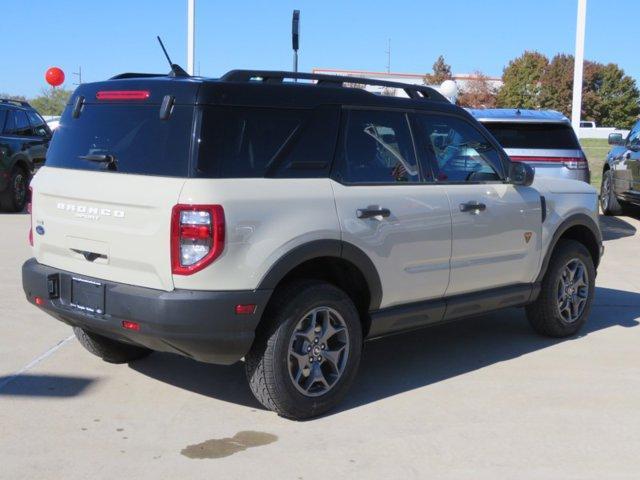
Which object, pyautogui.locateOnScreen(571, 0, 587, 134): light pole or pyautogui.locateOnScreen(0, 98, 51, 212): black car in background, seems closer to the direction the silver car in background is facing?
the light pole

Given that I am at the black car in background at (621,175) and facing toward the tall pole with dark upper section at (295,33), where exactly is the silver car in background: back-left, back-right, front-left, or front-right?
front-left

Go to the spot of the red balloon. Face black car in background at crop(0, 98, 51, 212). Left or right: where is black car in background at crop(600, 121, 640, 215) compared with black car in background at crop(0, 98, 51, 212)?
left

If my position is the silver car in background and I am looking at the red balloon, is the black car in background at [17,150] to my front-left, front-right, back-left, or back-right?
front-left

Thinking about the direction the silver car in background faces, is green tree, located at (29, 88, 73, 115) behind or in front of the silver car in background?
in front

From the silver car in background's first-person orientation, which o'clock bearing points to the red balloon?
The red balloon is roughly at 10 o'clock from the silver car in background.

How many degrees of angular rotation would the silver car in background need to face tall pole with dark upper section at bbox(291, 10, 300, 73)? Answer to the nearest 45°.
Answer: approximately 90° to its left

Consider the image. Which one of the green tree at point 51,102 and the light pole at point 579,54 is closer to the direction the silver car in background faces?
the light pole

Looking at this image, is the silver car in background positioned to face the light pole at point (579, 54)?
yes

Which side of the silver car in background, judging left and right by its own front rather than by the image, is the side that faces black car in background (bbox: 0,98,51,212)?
left

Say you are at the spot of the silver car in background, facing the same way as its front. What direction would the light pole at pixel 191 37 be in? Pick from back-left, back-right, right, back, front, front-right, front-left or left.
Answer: front-left

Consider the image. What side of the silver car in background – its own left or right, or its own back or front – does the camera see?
back
